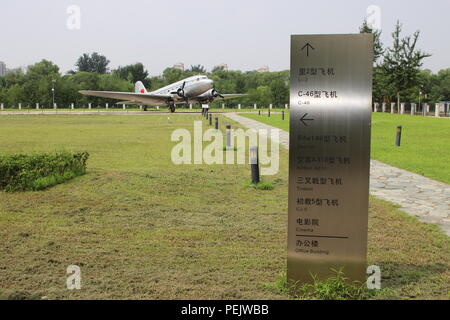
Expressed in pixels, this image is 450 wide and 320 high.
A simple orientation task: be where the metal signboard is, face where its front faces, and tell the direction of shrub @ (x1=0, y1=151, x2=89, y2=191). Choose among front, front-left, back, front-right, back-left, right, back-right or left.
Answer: back-right

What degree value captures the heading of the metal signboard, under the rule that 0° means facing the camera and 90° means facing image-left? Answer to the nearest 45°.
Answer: approximately 0°
